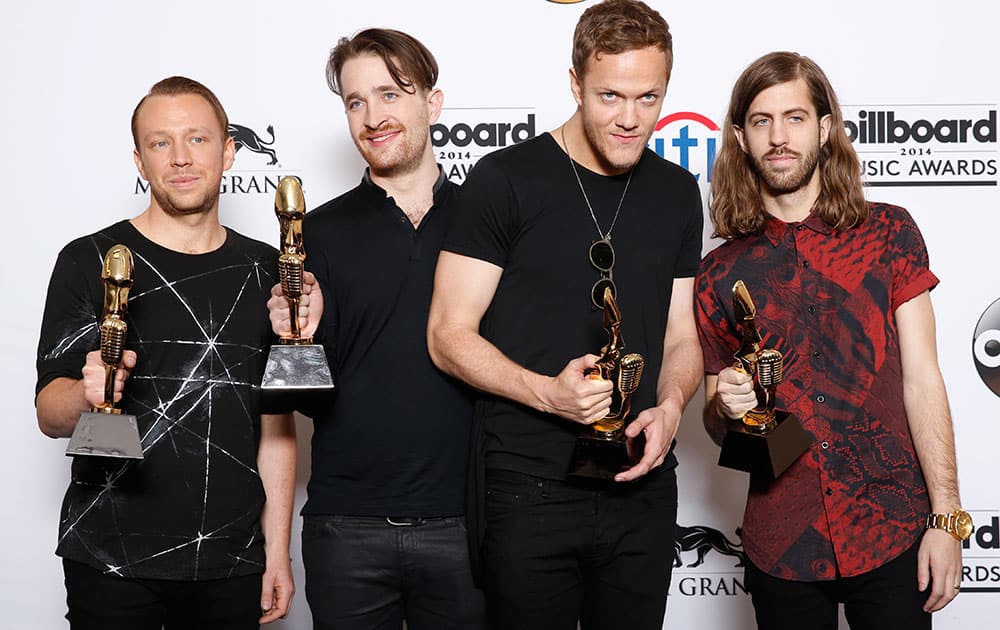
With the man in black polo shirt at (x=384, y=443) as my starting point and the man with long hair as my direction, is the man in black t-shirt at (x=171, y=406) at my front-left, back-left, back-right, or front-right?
back-right

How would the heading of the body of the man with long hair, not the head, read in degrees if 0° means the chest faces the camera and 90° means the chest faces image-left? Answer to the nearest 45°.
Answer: approximately 0°

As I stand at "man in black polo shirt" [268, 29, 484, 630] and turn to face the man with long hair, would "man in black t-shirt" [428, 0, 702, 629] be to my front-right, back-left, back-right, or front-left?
front-right

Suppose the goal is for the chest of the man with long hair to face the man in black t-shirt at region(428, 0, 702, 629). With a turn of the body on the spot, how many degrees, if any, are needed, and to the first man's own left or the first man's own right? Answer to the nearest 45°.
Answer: approximately 45° to the first man's own right

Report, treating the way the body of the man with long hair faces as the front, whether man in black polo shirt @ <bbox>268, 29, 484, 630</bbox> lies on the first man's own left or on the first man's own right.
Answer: on the first man's own right

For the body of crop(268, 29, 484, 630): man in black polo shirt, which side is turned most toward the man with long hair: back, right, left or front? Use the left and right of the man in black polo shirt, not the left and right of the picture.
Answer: left

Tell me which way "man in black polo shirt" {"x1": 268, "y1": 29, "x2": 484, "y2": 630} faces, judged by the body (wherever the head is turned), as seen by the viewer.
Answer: toward the camera

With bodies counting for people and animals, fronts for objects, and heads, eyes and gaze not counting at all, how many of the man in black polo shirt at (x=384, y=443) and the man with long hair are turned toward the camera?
2
